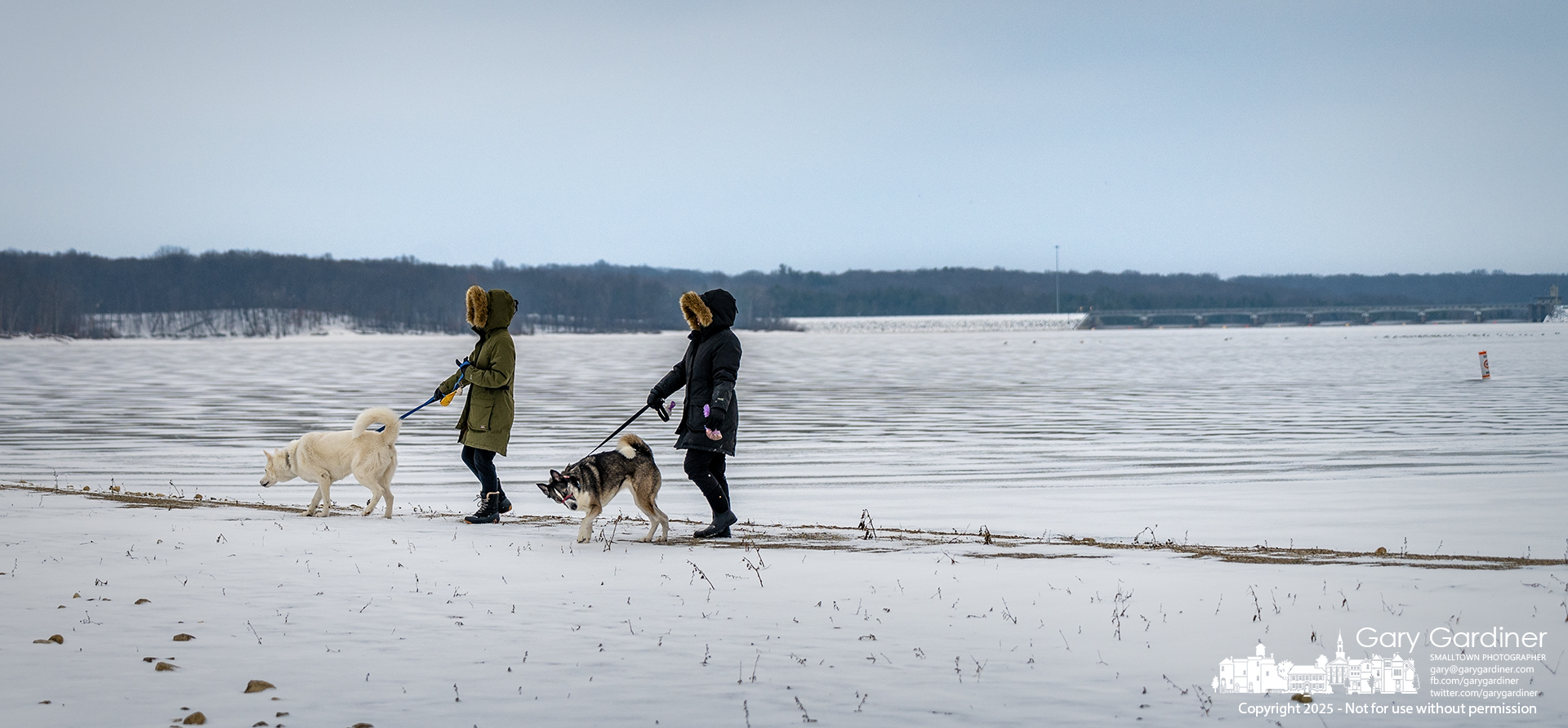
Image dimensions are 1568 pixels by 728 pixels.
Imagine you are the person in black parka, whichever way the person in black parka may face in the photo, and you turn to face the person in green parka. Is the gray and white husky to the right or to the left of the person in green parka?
left

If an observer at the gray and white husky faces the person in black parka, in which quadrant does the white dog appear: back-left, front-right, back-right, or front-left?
back-left

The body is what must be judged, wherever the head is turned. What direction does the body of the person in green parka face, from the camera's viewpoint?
to the viewer's left

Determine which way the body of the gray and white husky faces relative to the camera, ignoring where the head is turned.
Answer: to the viewer's left

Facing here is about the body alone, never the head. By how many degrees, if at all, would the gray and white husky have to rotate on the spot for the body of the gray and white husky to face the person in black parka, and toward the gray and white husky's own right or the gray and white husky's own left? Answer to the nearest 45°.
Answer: approximately 180°

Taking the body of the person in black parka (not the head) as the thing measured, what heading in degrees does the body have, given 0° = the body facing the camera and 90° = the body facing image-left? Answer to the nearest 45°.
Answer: approximately 90°

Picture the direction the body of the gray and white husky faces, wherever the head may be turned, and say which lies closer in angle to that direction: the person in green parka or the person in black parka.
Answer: the person in green parka

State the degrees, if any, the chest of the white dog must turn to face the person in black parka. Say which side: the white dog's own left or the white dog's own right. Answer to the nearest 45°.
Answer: approximately 135° to the white dog's own left

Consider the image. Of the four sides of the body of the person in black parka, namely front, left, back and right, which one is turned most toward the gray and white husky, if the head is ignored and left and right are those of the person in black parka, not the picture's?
front

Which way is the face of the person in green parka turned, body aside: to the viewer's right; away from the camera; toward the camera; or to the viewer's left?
to the viewer's left

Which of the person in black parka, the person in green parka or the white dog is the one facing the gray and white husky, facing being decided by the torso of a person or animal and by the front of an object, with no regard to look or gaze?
the person in black parka

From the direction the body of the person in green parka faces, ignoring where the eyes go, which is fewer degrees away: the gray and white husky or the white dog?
the white dog

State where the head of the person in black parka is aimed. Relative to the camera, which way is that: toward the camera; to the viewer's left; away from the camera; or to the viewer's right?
to the viewer's left
